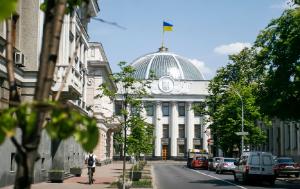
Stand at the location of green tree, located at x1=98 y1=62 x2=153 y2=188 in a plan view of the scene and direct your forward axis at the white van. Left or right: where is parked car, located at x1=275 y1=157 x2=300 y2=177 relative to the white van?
left

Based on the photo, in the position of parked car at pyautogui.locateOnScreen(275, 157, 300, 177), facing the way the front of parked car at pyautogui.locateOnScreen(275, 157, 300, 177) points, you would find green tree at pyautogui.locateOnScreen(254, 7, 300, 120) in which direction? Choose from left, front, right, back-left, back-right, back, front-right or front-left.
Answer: back
